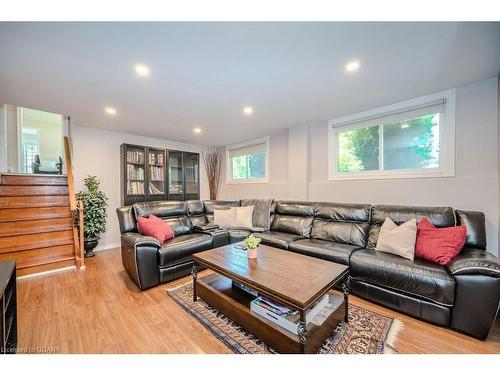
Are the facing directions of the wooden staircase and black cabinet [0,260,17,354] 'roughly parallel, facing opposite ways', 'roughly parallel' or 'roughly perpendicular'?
roughly perpendicular

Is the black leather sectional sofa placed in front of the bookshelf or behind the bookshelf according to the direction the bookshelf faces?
in front

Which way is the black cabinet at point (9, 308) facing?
to the viewer's right

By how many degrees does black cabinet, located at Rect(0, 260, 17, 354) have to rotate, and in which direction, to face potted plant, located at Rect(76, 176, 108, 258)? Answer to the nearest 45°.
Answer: approximately 90° to its left

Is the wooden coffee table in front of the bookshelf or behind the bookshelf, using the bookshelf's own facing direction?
in front

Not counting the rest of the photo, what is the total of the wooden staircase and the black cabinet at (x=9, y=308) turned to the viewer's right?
1

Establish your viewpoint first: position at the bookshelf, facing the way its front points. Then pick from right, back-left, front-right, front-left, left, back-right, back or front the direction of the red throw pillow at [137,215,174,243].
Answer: front-right

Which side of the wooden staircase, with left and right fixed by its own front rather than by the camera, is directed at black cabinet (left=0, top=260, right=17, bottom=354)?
front

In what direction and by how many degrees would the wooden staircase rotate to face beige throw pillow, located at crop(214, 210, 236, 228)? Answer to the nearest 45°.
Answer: approximately 45° to its left
